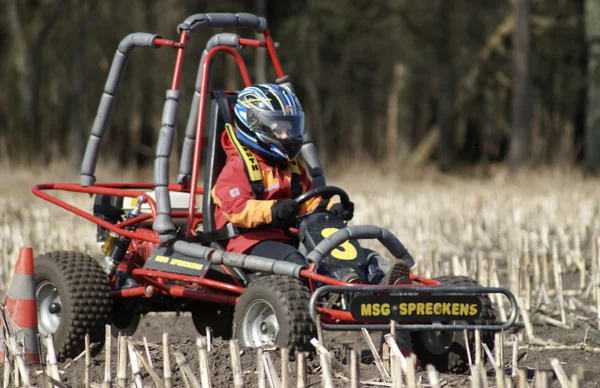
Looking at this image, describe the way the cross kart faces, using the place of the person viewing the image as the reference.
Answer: facing the viewer and to the right of the viewer

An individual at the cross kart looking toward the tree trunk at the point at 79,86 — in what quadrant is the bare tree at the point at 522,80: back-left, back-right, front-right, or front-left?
front-right

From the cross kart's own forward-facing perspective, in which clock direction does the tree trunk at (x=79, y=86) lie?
The tree trunk is roughly at 7 o'clock from the cross kart.

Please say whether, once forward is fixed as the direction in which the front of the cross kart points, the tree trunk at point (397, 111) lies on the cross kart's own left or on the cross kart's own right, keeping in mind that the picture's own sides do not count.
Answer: on the cross kart's own left

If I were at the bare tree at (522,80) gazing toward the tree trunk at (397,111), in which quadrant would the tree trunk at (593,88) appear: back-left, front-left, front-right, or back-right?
back-right

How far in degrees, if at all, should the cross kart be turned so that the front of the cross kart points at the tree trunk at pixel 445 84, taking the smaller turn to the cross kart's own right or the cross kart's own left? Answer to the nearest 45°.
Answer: approximately 135° to the cross kart's own left

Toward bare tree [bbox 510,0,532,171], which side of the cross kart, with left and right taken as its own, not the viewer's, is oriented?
left

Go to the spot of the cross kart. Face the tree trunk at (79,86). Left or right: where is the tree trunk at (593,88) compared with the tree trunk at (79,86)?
right

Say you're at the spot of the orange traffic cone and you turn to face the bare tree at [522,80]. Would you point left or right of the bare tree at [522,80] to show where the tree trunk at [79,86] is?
left

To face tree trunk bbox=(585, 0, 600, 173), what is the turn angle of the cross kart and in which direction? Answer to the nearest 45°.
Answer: approximately 90° to its left

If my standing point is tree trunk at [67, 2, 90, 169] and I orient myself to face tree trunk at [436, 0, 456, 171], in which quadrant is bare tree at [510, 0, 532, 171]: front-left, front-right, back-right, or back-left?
front-right

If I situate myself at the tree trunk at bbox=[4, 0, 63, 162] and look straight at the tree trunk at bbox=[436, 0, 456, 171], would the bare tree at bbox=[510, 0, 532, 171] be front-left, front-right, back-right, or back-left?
front-right
